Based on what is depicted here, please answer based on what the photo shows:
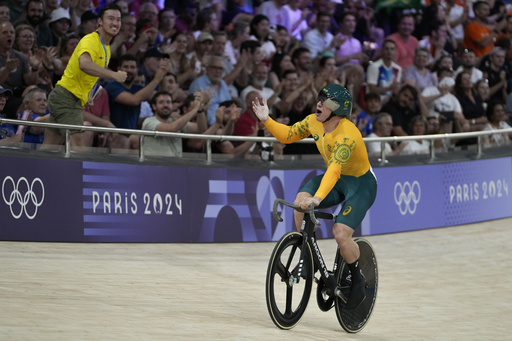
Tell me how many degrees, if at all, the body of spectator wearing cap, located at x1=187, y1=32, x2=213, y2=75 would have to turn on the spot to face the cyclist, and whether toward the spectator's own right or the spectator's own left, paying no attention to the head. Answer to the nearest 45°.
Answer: approximately 45° to the spectator's own right

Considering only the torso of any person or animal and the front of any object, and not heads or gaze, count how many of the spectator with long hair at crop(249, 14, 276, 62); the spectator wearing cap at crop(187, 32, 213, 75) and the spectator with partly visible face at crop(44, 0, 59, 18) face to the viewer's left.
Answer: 0

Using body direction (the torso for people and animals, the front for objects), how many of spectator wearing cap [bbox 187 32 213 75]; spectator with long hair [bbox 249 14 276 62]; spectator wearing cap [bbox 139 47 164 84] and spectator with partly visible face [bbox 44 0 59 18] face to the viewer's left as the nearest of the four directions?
0

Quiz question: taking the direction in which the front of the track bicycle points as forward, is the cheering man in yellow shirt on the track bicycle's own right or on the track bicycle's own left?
on the track bicycle's own right

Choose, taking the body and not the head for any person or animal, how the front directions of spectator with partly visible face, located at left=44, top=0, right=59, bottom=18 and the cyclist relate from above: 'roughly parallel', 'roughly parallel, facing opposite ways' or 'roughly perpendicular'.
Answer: roughly perpendicular

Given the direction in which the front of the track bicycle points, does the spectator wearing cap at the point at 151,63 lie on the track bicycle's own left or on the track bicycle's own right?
on the track bicycle's own right

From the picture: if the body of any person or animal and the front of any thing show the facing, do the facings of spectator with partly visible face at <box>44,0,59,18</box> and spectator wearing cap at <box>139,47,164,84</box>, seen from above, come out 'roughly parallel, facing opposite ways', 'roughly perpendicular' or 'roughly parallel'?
roughly parallel

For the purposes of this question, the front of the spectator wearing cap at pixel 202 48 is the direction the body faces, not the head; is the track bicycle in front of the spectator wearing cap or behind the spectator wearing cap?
in front

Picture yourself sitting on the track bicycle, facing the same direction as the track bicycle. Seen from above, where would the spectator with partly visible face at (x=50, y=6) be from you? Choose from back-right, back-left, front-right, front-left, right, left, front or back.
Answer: right

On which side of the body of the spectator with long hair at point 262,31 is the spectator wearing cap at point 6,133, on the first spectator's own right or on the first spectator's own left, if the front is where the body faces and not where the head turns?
on the first spectator's own right

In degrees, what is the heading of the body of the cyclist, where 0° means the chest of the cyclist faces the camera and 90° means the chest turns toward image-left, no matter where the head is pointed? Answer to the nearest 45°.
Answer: approximately 45°

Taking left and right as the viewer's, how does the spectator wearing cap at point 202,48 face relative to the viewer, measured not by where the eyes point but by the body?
facing the viewer and to the right of the viewer

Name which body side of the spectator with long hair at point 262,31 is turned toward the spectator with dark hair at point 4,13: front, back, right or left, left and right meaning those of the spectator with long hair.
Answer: right

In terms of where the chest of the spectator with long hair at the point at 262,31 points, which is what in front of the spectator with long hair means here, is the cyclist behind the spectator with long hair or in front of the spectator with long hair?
in front

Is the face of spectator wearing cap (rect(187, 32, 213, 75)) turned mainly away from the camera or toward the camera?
toward the camera

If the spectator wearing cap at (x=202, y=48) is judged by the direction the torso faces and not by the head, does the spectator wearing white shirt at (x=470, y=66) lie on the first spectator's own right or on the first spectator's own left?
on the first spectator's own left

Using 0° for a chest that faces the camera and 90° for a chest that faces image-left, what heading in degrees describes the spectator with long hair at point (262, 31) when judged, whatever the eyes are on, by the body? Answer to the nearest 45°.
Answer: approximately 315°

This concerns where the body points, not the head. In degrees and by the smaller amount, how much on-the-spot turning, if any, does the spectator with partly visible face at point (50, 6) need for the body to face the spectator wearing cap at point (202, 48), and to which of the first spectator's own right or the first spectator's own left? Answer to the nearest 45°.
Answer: approximately 45° to the first spectator's own left

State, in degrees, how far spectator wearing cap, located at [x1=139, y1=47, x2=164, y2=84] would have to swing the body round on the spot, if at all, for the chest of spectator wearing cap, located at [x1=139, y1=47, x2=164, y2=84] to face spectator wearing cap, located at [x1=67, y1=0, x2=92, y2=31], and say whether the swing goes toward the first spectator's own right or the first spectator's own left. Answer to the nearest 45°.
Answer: approximately 180°
